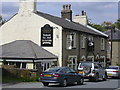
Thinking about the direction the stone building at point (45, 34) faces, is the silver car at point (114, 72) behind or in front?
in front

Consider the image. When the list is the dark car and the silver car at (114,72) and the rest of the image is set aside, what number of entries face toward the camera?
0

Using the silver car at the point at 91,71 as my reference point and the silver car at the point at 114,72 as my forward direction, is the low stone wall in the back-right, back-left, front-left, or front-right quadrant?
back-left
